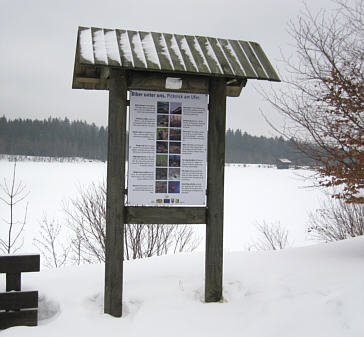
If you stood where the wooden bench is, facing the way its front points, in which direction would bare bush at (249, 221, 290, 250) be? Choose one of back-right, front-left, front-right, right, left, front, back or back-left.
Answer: back-left

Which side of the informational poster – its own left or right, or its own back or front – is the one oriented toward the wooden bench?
right

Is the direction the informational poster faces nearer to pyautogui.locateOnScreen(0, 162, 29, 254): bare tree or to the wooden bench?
the wooden bench

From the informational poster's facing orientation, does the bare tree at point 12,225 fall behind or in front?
behind
